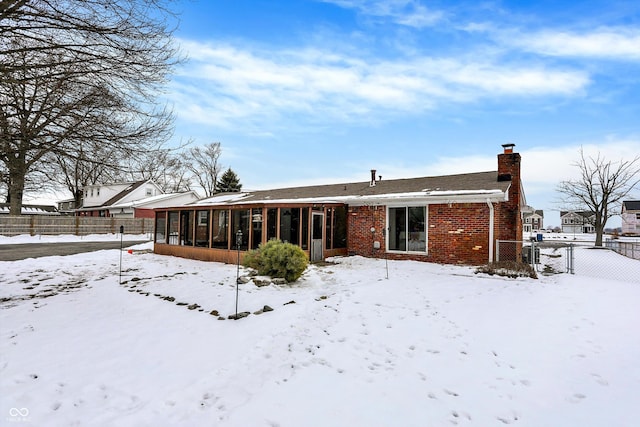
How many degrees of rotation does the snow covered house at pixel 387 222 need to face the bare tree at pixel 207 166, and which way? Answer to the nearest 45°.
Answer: approximately 90° to its left

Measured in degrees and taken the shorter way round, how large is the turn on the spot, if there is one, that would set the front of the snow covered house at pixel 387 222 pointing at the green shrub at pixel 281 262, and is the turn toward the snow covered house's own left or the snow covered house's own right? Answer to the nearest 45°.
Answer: approximately 180°

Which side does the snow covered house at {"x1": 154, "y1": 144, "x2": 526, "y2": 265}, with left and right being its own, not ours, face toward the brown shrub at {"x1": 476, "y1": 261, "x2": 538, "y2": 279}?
right

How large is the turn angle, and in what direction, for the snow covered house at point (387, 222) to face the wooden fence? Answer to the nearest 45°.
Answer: approximately 90° to its left

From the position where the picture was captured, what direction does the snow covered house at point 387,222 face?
facing away from the viewer and to the right of the viewer

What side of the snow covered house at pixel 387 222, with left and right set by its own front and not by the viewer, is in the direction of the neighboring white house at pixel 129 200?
left

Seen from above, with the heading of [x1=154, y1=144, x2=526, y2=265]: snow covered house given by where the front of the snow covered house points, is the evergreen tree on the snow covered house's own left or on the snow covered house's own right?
on the snow covered house's own left
